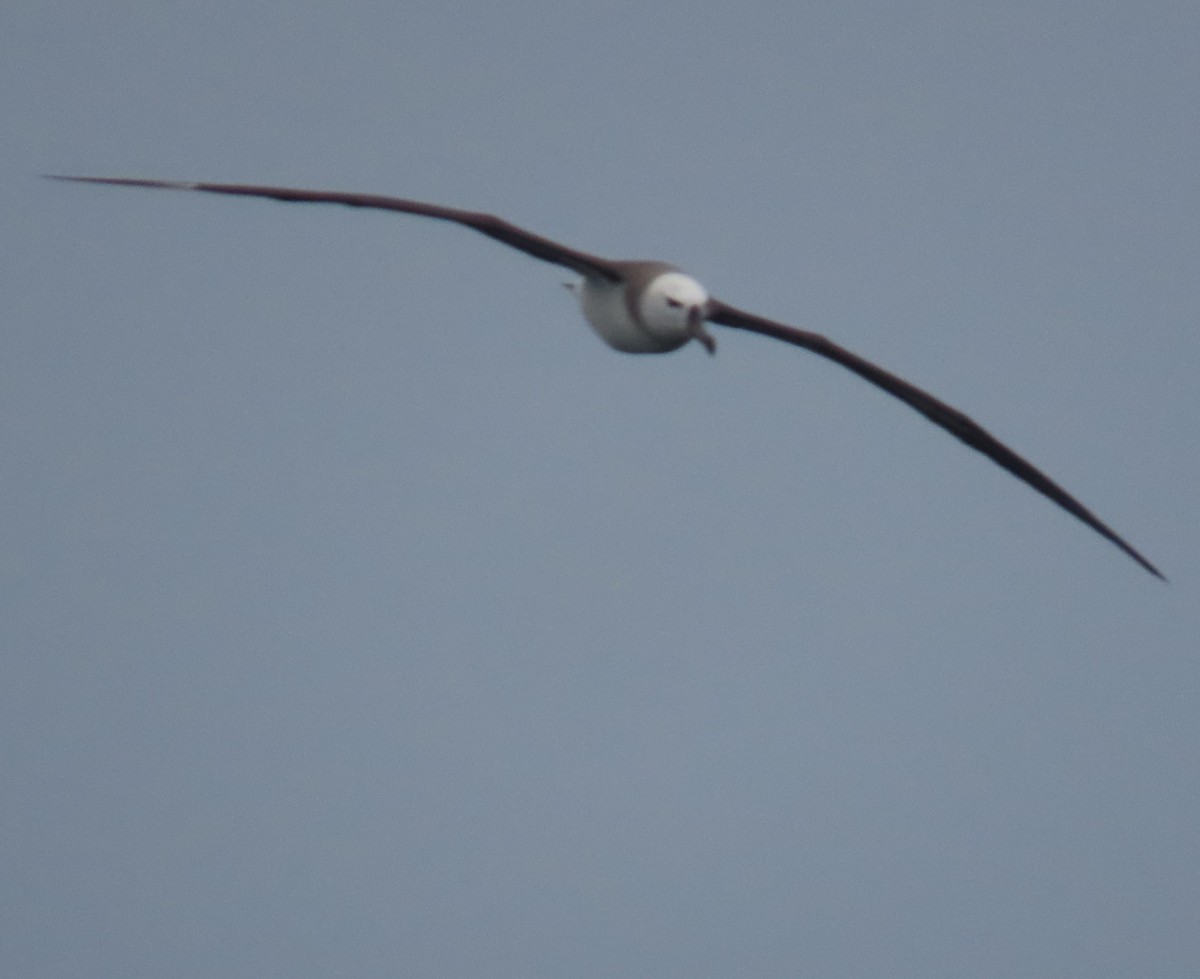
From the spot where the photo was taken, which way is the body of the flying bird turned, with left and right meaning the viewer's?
facing the viewer and to the right of the viewer
